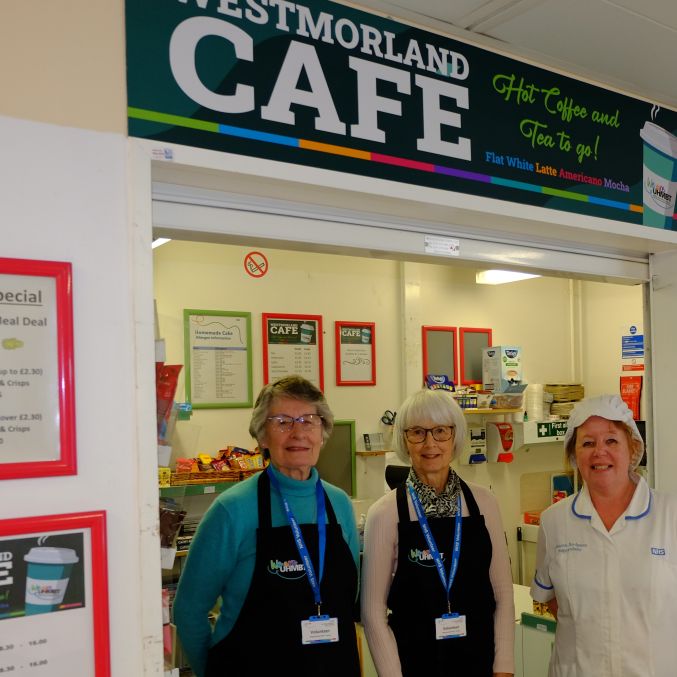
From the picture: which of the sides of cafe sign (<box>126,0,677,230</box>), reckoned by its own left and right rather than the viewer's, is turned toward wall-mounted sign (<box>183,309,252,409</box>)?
back

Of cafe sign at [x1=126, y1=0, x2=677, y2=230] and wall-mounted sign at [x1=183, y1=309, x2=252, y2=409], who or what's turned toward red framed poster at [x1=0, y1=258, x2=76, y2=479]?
the wall-mounted sign

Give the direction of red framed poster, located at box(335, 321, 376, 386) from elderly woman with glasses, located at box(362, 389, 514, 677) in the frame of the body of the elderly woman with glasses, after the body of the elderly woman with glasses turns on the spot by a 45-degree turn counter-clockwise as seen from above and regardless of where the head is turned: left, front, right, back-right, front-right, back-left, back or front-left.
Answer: back-left

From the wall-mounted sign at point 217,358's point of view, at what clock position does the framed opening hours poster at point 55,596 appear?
The framed opening hours poster is roughly at 12 o'clock from the wall-mounted sign.

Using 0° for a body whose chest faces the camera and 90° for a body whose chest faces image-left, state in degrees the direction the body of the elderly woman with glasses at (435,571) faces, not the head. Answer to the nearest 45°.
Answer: approximately 0°

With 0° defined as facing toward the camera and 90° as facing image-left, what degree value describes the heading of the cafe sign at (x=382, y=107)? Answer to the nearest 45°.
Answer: approximately 315°

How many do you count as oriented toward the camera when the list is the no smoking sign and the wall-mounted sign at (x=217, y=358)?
2

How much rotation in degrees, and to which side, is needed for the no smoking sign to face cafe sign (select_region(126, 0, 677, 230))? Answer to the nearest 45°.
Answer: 0° — it already faces it

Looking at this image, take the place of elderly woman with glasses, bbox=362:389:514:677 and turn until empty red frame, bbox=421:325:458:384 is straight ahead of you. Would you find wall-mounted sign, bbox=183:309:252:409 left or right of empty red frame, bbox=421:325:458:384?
left

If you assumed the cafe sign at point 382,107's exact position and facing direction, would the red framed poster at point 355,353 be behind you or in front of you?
behind
